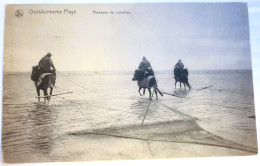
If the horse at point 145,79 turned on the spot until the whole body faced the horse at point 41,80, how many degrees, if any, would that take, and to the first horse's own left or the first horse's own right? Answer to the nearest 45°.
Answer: approximately 45° to the first horse's own left

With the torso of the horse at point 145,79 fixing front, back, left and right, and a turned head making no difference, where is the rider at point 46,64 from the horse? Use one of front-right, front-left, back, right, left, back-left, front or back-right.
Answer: front-left

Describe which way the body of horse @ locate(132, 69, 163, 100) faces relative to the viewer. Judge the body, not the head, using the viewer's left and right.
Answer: facing away from the viewer and to the left of the viewer
